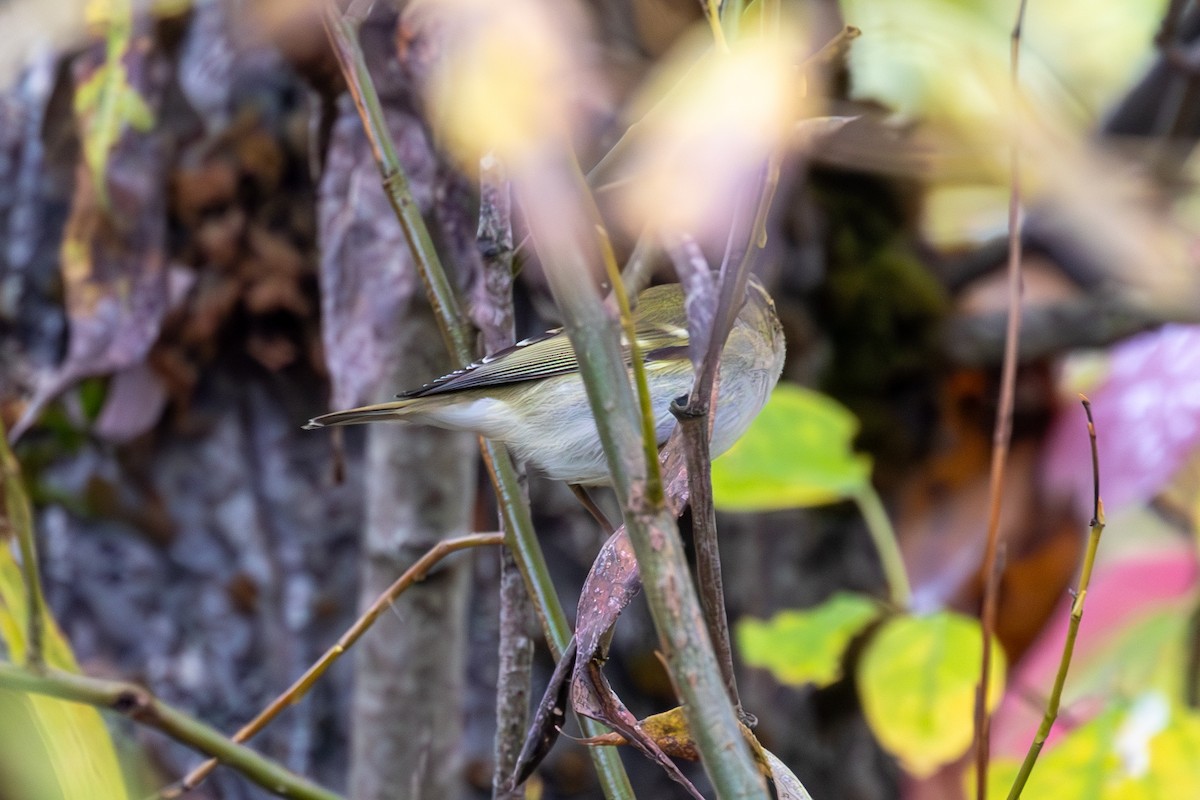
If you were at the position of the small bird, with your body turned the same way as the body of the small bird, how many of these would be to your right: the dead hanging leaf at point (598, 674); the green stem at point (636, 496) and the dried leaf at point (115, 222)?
2

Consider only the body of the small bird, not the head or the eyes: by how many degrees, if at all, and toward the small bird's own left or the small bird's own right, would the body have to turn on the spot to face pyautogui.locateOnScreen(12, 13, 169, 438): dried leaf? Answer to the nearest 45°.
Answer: approximately 135° to the small bird's own left

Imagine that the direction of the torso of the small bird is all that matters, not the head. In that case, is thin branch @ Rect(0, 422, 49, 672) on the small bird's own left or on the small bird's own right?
on the small bird's own right

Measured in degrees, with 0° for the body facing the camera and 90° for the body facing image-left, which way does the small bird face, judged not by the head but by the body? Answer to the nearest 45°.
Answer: approximately 270°

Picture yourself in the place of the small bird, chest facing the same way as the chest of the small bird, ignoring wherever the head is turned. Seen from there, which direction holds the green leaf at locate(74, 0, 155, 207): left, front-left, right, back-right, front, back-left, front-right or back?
back-left

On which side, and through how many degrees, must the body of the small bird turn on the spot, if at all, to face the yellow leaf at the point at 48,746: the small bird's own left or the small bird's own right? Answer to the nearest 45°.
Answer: approximately 135° to the small bird's own right

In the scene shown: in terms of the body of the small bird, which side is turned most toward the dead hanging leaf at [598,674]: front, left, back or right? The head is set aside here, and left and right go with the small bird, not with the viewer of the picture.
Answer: right
